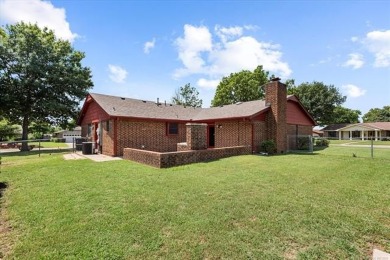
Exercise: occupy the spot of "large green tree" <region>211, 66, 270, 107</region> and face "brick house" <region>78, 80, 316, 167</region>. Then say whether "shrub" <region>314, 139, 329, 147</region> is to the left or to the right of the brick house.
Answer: left

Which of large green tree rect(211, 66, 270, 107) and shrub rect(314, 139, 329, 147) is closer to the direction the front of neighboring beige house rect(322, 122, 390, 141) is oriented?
the shrub

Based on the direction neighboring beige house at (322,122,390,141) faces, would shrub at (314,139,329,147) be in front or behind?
in front

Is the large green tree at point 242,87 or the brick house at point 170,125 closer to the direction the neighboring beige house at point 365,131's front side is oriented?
the brick house

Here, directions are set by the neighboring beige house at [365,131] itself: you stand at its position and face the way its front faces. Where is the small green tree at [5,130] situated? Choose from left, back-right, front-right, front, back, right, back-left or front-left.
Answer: front-right

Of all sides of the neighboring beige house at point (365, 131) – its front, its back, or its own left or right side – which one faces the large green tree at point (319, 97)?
right

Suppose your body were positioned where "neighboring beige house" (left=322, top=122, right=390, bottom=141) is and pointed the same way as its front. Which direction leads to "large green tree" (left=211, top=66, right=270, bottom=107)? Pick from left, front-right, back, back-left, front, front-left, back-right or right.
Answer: front-right

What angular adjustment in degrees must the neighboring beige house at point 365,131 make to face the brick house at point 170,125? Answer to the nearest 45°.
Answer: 0° — it already faces it

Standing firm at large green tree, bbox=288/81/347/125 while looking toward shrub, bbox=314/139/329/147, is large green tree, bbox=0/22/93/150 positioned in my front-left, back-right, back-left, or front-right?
front-right

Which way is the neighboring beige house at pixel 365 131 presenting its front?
toward the camera

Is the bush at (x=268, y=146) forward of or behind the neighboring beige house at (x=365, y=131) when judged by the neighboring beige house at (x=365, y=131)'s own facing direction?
forward

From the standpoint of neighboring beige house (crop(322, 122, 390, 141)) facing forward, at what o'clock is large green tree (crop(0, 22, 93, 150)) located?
The large green tree is roughly at 1 o'clock from the neighboring beige house.
